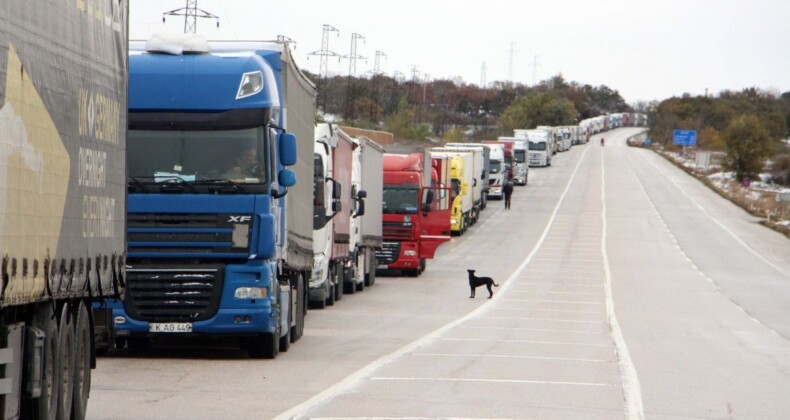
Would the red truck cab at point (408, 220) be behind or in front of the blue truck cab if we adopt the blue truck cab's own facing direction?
behind

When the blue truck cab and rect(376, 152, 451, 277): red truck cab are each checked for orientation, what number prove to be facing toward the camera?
2

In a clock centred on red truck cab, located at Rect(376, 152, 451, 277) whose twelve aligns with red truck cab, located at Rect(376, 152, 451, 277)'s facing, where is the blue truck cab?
The blue truck cab is roughly at 12 o'clock from the red truck cab.

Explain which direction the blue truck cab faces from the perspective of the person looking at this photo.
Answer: facing the viewer

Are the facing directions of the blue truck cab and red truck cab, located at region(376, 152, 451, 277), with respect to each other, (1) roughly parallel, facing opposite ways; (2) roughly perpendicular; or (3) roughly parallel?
roughly parallel
